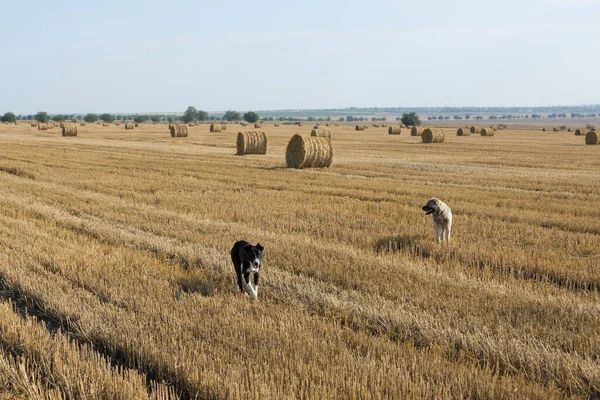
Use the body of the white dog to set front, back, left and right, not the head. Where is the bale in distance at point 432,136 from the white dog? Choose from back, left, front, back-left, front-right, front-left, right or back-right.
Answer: back-right

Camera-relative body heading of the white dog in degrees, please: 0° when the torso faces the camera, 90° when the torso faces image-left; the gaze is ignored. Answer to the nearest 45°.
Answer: approximately 45°

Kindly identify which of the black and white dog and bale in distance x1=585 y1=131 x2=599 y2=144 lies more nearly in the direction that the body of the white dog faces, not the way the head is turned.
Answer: the black and white dog

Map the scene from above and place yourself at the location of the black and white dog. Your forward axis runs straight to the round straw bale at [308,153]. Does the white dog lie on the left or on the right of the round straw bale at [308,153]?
right

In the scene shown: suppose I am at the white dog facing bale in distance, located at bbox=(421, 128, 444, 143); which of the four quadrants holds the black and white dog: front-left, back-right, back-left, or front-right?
back-left

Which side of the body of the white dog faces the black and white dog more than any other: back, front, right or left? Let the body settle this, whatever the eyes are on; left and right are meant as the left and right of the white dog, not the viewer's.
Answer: front

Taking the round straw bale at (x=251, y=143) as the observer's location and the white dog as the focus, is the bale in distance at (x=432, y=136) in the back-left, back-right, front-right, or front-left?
back-left

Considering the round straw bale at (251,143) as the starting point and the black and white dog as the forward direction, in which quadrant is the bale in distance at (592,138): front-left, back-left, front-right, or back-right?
back-left

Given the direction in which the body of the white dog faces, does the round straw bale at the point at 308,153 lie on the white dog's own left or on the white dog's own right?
on the white dog's own right

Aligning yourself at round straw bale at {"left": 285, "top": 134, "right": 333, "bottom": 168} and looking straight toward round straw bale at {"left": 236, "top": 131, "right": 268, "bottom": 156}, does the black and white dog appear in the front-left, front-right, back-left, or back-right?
back-left

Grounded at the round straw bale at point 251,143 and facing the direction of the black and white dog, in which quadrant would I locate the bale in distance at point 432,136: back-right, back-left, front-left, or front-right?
back-left
